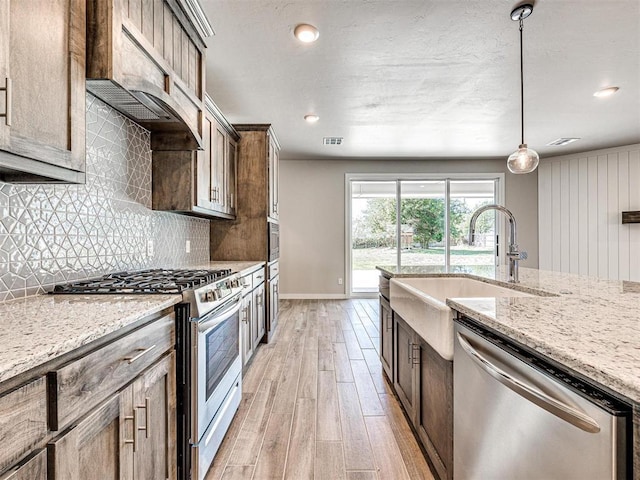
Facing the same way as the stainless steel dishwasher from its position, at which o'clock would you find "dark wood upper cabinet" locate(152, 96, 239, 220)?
The dark wood upper cabinet is roughly at 2 o'clock from the stainless steel dishwasher.

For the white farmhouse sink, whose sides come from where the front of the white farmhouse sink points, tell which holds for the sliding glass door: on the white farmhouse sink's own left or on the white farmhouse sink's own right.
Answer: on the white farmhouse sink's own right

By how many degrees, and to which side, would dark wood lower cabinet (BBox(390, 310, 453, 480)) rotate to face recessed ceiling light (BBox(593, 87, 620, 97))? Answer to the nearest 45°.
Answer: approximately 135° to its right

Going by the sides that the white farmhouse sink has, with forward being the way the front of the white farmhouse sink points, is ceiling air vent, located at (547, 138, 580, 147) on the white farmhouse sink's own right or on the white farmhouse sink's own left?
on the white farmhouse sink's own right

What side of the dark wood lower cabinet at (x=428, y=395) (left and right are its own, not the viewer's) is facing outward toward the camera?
left

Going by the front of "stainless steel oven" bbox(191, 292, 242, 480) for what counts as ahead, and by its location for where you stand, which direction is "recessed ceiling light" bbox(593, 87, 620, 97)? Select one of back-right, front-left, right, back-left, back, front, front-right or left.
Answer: front-left

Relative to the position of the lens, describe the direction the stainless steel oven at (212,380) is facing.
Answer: facing the viewer and to the right of the viewer

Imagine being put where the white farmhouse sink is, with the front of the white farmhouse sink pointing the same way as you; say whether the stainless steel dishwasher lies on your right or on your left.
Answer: on your left

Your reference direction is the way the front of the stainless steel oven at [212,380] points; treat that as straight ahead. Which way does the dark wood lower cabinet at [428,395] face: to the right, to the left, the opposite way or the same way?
the opposite way

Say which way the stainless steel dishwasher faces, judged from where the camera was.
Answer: facing the viewer and to the left of the viewer

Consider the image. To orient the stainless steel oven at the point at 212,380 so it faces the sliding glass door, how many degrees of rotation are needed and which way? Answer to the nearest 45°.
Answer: approximately 90° to its left

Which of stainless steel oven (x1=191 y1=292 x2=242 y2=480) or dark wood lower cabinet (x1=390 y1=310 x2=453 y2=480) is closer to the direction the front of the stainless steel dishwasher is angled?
the stainless steel oven

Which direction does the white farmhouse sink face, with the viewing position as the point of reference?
facing to the left of the viewer

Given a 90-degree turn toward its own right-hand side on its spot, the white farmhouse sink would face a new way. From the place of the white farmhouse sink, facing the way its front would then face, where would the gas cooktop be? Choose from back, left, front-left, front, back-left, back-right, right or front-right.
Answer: back-left

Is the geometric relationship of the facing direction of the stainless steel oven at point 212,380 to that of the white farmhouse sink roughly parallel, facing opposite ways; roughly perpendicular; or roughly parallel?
roughly parallel, facing opposite ways

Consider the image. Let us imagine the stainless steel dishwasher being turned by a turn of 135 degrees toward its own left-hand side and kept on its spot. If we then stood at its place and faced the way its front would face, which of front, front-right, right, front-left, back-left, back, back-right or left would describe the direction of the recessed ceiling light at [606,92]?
left
